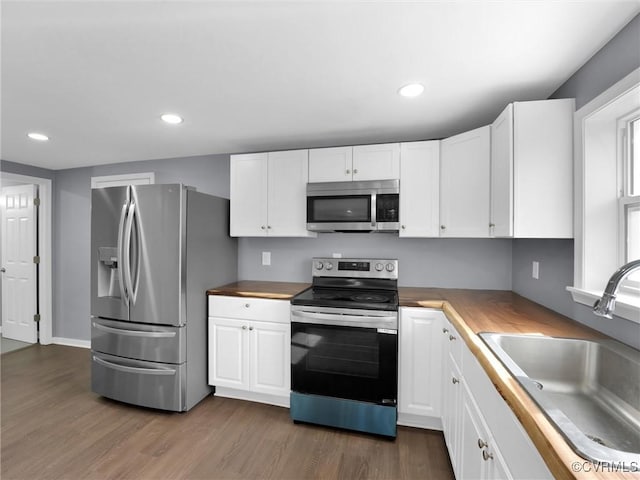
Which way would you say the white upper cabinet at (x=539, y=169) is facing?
to the viewer's left

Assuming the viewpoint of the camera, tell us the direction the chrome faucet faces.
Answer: facing to the left of the viewer

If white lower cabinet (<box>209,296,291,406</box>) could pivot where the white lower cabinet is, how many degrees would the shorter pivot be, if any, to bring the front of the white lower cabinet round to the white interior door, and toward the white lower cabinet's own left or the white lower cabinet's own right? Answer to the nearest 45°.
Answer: approximately 90° to the white lower cabinet's own right

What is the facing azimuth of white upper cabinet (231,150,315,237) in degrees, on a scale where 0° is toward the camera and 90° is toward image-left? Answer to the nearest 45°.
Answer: approximately 0°

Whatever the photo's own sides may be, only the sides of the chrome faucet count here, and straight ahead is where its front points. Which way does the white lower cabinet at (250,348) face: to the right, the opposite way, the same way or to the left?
to the left

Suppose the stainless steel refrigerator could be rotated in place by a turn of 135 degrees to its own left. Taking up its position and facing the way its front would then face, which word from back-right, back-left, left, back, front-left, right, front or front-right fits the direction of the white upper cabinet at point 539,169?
front-right

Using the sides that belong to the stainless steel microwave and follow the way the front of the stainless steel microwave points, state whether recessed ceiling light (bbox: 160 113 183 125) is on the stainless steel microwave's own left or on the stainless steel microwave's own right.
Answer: on the stainless steel microwave's own right

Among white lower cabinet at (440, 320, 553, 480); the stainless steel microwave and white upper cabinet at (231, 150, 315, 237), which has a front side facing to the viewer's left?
the white lower cabinet

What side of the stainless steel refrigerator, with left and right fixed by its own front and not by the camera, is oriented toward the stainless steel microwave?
left

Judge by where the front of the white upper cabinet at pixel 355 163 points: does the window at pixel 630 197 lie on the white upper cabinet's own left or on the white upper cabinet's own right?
on the white upper cabinet's own left
